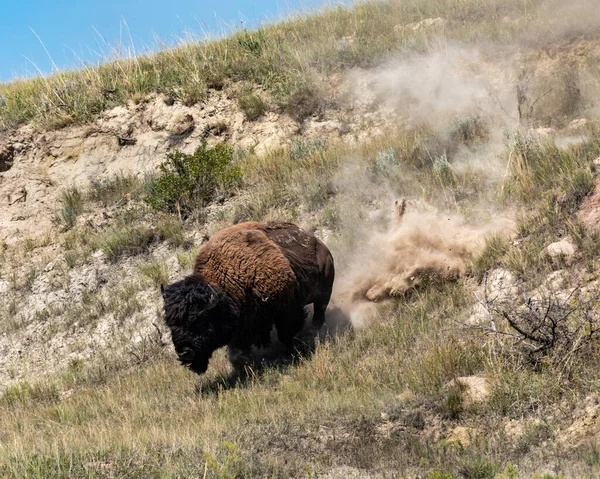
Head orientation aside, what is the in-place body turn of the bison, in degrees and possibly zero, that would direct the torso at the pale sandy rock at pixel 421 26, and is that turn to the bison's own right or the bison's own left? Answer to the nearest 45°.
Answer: approximately 180°

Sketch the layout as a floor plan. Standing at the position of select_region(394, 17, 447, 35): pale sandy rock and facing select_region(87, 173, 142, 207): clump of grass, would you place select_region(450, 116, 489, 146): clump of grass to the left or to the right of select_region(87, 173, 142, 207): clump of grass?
left

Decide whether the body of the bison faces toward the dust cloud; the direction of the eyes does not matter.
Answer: no

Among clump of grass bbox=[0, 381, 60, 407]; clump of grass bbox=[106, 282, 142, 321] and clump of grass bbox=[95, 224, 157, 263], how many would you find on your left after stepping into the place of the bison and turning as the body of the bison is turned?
0

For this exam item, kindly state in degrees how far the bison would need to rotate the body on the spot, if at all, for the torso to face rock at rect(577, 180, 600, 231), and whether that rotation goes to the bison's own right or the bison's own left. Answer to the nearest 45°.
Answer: approximately 135° to the bison's own left

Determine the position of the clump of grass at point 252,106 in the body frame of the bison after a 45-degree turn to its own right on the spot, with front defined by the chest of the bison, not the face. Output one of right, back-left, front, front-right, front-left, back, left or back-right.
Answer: right

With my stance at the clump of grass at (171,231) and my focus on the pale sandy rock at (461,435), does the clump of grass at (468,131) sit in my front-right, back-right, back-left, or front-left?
front-left

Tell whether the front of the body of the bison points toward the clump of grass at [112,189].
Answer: no

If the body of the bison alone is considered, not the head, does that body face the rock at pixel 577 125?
no

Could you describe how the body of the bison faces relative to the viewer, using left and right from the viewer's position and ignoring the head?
facing the viewer and to the left of the viewer

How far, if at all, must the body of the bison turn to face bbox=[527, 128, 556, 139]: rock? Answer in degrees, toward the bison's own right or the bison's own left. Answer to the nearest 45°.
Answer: approximately 180°

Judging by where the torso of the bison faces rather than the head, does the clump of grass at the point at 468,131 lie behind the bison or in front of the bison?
behind

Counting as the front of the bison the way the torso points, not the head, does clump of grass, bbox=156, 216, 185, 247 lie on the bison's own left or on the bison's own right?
on the bison's own right

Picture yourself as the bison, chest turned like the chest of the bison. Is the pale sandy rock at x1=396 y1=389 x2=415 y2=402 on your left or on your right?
on your left

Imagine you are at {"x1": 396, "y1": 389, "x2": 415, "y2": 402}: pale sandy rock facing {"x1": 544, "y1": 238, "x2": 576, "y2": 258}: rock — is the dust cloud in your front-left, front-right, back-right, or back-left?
front-left
